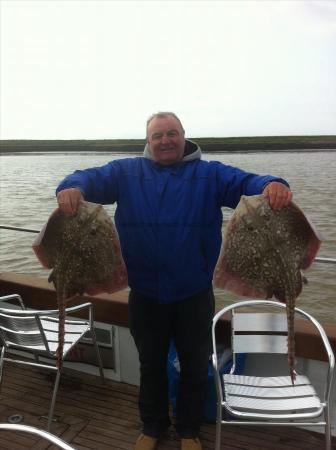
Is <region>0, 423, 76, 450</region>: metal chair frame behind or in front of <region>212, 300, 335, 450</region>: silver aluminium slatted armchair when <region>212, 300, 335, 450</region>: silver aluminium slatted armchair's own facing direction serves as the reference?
in front

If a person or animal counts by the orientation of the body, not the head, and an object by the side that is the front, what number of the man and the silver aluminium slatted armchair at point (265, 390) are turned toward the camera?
2

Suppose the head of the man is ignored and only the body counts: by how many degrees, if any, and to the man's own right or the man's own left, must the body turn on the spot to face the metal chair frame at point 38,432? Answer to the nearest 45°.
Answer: approximately 45° to the man's own right

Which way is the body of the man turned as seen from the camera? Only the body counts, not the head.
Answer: toward the camera

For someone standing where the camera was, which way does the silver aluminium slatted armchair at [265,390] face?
facing the viewer
